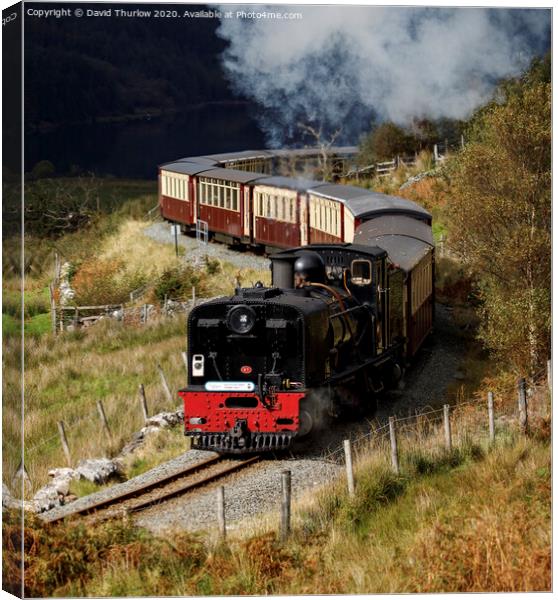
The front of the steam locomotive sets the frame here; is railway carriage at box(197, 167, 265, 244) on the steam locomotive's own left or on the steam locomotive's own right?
on the steam locomotive's own right

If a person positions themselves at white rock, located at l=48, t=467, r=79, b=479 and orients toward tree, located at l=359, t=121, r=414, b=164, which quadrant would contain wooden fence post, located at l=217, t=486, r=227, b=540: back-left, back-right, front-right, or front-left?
back-right

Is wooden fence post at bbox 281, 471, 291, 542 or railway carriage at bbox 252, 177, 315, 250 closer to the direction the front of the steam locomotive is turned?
the wooden fence post

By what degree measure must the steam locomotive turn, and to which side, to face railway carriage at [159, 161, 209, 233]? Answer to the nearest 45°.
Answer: approximately 135° to its right

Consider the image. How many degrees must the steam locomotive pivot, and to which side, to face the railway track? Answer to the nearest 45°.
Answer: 0° — it already faces it

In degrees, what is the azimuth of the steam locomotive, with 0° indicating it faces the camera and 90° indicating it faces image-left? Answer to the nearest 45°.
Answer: approximately 45°

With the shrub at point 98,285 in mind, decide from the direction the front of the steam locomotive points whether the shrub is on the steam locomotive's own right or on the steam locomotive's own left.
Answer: on the steam locomotive's own right

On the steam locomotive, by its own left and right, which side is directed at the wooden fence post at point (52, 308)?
right

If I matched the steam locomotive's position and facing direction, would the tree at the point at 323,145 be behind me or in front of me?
behind

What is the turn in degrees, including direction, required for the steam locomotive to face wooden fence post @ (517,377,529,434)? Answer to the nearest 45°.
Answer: approximately 135° to its left

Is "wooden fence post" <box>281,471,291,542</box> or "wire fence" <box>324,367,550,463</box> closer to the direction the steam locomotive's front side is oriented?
the wooden fence post

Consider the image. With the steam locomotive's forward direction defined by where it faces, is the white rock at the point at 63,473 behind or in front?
in front
